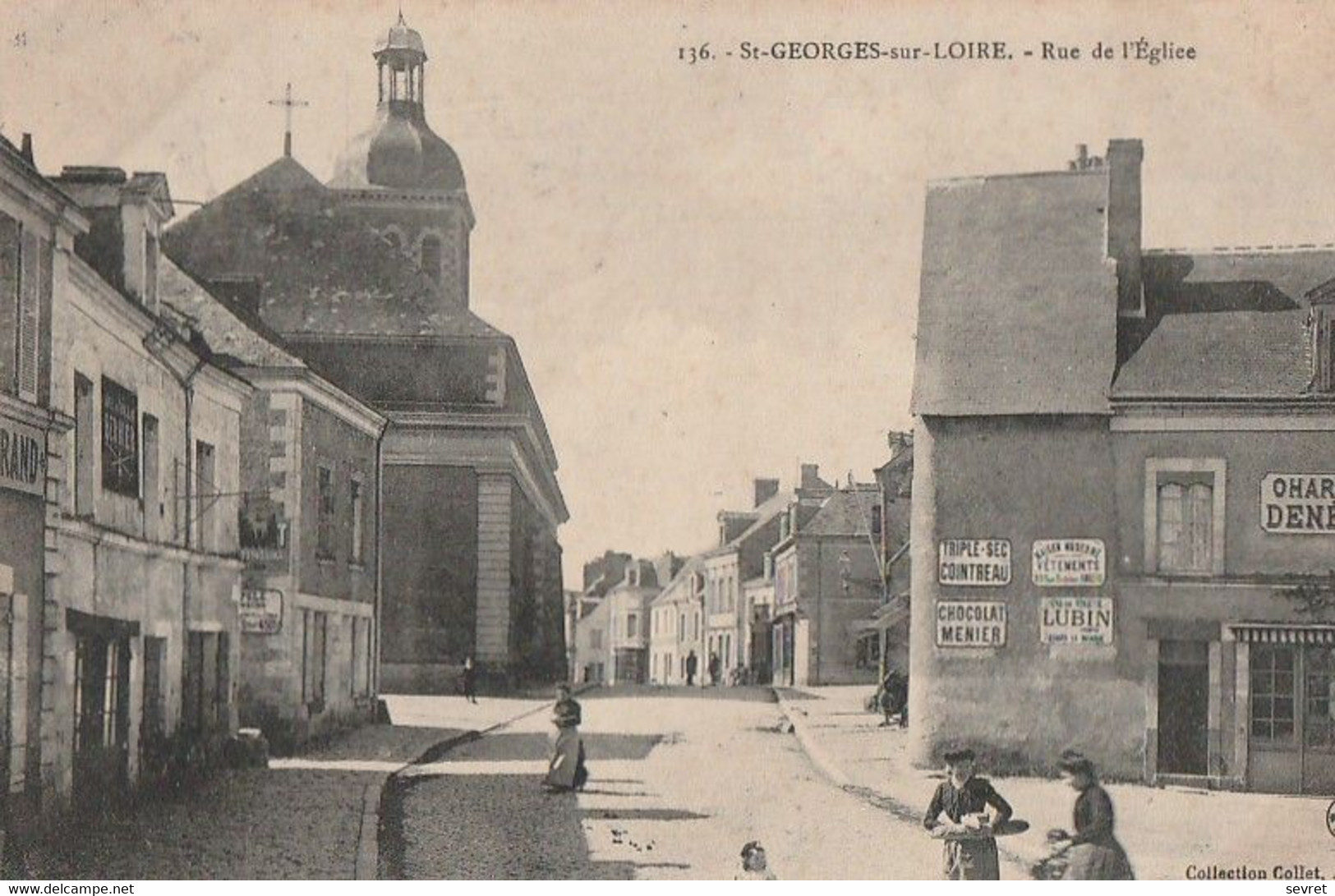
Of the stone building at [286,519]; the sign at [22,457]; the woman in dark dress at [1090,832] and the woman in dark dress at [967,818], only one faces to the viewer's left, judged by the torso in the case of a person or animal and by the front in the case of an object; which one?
the woman in dark dress at [1090,832]

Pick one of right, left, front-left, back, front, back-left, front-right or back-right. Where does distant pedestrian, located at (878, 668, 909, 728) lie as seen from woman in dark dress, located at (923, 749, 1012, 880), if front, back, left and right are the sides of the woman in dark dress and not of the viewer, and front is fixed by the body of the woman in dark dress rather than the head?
back

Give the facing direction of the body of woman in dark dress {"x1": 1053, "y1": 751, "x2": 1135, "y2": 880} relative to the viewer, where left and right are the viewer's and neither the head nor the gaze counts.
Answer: facing to the left of the viewer

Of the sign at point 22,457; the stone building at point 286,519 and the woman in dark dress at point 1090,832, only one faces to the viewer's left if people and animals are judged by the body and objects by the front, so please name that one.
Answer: the woman in dark dress

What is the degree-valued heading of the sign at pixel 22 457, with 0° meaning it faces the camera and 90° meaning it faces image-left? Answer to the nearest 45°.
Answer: approximately 315°

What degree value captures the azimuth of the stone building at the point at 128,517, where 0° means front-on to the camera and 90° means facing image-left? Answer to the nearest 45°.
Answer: approximately 315°
